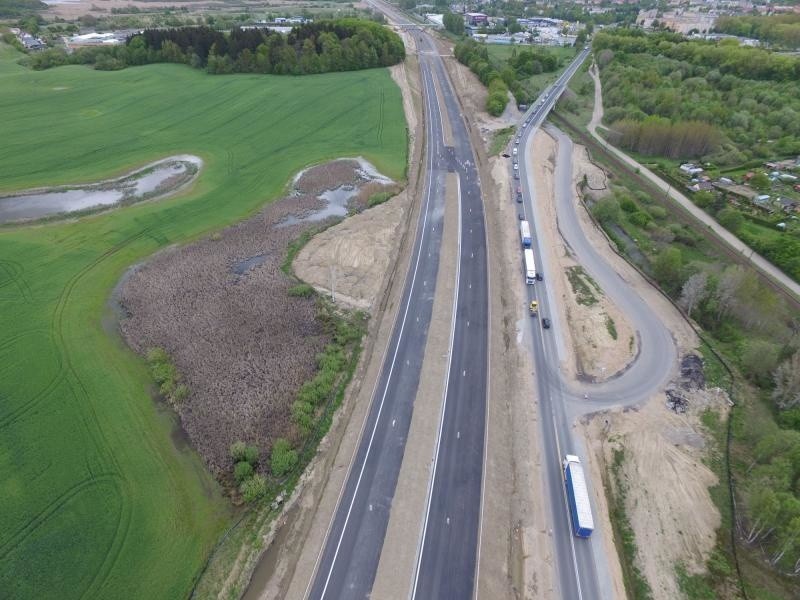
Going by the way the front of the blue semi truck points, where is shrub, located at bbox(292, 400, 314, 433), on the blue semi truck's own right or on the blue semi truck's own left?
on the blue semi truck's own left

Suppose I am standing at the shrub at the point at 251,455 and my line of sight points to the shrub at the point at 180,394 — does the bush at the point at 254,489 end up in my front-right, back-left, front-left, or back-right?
back-left

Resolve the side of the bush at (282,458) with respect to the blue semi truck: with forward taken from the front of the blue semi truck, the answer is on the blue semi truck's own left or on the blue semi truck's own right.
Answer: on the blue semi truck's own left

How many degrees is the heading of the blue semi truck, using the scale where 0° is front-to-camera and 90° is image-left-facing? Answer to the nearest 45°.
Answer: approximately 180°

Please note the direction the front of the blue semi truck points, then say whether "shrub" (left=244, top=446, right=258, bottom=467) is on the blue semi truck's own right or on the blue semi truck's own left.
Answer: on the blue semi truck's own left

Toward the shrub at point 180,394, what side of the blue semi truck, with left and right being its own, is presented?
left

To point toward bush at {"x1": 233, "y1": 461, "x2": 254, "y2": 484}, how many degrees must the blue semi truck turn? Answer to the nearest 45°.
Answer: approximately 135° to its left

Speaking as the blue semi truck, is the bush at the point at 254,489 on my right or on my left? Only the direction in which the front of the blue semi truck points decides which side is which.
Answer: on my left
